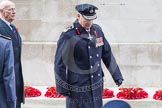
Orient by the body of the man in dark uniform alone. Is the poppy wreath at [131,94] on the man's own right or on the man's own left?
on the man's own left

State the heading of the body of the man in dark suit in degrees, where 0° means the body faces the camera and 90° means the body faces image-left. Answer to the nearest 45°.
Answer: approximately 315°

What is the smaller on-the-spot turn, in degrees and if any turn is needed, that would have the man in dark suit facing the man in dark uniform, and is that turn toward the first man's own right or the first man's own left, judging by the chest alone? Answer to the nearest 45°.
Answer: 0° — they already face them

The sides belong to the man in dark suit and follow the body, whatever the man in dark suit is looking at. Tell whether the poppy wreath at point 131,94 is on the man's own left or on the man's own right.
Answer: on the man's own left

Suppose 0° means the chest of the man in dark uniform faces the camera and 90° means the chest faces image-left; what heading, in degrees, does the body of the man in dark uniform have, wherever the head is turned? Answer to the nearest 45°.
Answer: approximately 315°

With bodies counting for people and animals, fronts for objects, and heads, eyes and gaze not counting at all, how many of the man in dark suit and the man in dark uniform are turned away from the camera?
0
